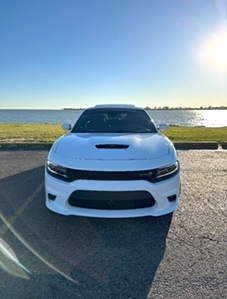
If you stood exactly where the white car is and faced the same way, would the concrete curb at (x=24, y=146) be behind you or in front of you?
behind

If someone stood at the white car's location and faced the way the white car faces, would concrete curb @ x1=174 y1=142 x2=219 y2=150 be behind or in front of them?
behind

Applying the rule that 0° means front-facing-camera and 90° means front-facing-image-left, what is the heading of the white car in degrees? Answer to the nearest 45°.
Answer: approximately 0°
